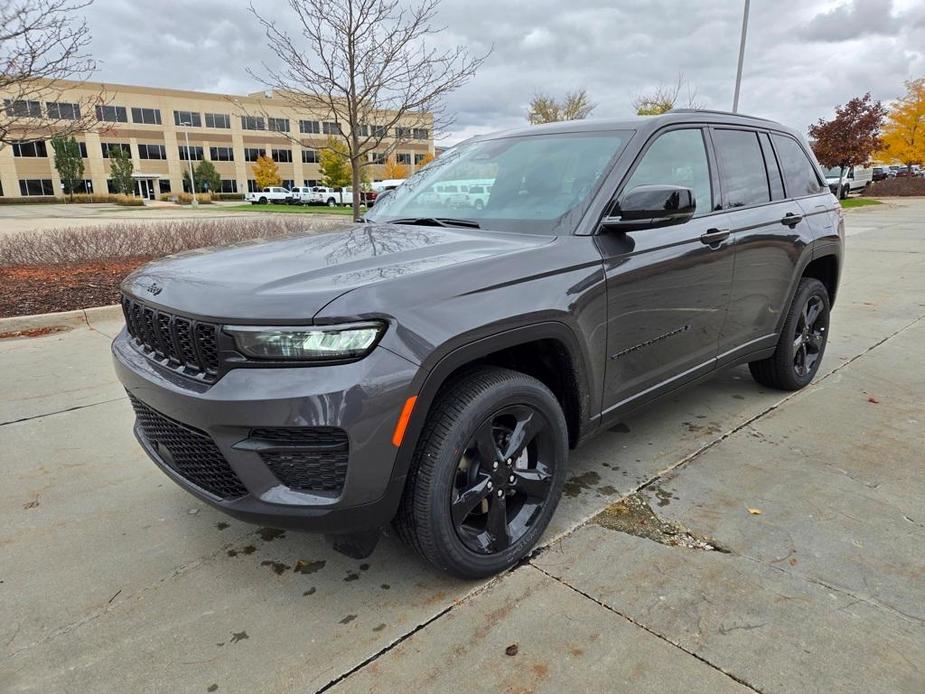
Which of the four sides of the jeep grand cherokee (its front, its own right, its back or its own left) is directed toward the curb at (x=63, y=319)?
right

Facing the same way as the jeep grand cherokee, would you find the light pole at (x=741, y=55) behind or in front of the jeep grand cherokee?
behind

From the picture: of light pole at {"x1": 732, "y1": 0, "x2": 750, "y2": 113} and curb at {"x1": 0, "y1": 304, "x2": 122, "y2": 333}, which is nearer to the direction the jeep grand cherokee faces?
the curb

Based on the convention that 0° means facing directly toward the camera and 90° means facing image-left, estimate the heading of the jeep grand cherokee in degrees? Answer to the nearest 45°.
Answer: approximately 45°
